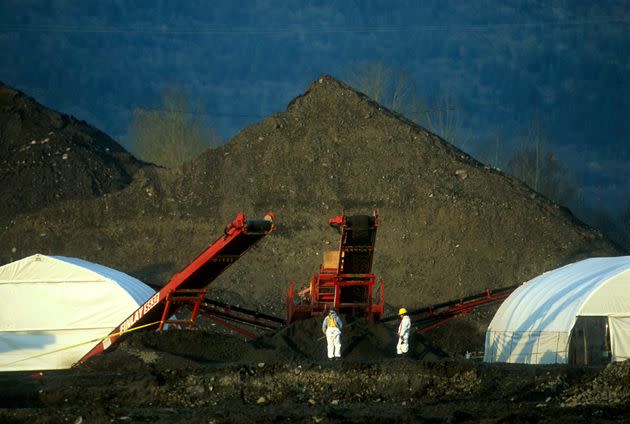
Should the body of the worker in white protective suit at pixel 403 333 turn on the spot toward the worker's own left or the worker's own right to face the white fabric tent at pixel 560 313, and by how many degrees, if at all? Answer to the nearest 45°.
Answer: approximately 135° to the worker's own right

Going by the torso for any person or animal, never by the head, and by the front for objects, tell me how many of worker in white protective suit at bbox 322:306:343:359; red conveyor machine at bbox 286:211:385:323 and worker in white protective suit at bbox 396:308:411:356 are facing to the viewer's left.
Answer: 1

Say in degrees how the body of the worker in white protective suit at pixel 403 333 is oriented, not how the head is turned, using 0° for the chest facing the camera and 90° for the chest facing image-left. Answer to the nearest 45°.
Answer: approximately 90°

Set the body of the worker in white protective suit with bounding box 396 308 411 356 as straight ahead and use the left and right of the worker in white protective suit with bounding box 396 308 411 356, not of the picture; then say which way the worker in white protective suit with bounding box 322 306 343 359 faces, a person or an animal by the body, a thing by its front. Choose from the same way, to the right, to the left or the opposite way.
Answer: to the left

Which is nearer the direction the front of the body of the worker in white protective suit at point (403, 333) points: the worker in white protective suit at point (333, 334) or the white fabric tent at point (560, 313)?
the worker in white protective suit

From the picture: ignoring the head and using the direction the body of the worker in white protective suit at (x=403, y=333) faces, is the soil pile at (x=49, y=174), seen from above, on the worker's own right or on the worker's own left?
on the worker's own right

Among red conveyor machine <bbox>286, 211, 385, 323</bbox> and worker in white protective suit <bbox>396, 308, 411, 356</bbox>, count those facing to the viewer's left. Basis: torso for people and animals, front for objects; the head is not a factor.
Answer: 1

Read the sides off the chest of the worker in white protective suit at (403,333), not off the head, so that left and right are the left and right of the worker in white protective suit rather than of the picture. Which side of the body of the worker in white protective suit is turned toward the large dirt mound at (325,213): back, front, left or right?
right
